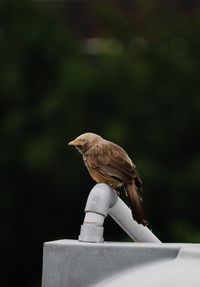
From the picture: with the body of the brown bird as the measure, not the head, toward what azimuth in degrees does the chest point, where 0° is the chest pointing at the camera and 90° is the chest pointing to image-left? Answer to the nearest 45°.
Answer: approximately 90°
